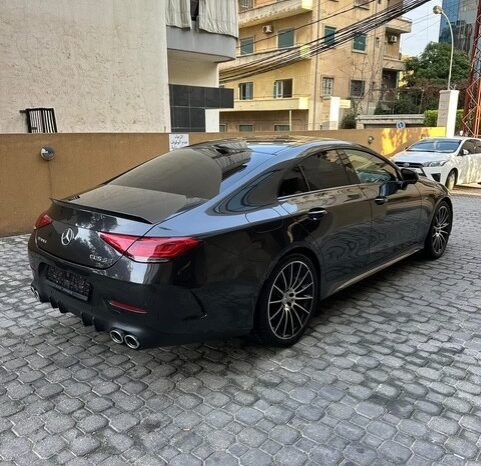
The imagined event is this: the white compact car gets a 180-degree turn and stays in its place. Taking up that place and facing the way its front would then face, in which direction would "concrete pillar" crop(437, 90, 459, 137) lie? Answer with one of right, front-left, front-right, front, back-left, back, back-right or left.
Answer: front-left

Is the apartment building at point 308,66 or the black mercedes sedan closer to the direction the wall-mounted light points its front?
the black mercedes sedan

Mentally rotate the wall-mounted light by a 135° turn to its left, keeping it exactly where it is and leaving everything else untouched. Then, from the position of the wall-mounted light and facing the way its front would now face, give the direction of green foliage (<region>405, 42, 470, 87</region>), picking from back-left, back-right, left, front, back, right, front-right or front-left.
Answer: front

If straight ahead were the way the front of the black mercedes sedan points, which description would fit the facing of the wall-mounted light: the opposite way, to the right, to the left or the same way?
to the right

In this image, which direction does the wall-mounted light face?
toward the camera

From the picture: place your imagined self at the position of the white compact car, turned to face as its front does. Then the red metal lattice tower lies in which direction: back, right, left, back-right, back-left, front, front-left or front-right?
back-right

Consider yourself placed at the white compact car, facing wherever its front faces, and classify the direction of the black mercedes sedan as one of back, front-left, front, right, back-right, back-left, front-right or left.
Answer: front-left

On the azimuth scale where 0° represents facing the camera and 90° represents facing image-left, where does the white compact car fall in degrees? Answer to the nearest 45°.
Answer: approximately 45°

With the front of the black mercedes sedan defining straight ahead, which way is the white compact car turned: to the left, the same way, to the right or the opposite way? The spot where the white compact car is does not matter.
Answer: the opposite way

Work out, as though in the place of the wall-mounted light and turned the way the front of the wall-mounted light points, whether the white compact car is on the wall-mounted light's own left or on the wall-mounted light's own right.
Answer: on the wall-mounted light's own left

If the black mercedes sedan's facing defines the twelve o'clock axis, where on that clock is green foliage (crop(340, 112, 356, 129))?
The green foliage is roughly at 11 o'clock from the black mercedes sedan.

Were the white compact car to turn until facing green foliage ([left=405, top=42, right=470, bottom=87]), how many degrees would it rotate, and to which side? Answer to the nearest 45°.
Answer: approximately 135° to its right

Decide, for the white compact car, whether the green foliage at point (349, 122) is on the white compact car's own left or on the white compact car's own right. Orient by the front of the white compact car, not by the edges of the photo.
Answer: on the white compact car's own right

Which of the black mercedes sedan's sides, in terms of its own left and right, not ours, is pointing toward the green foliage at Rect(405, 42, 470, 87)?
front

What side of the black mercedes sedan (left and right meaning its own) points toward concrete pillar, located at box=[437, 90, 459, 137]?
front

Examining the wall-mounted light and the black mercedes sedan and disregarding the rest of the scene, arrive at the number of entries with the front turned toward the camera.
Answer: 1
